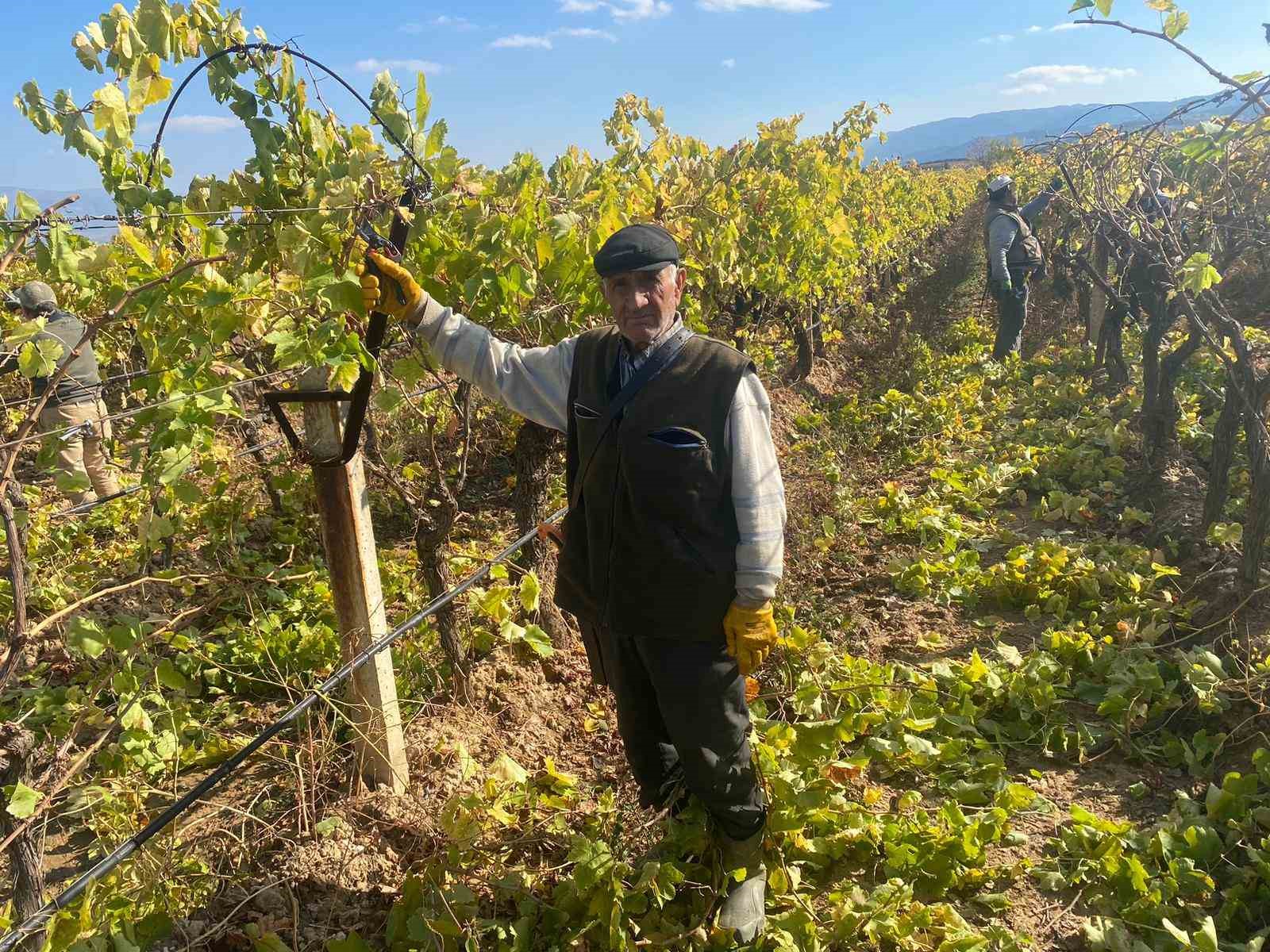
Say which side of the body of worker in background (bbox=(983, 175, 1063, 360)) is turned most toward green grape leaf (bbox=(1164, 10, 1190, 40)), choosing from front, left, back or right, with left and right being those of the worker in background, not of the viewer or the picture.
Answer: right

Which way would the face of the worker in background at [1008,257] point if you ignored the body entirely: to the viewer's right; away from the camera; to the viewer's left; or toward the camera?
to the viewer's right

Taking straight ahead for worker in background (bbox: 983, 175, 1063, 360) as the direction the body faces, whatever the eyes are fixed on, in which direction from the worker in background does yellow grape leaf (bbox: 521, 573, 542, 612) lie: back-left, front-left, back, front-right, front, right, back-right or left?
right

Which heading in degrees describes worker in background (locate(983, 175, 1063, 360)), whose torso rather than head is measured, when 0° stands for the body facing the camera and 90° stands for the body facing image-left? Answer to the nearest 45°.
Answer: approximately 270°

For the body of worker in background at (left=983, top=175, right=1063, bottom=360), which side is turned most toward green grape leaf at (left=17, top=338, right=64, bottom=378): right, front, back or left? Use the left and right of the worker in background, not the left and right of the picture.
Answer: right

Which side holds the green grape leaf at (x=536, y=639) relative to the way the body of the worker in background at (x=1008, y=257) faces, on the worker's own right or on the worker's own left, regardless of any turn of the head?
on the worker's own right

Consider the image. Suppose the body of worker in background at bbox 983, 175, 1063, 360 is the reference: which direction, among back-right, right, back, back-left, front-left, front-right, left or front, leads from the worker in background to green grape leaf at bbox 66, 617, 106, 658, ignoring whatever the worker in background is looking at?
right

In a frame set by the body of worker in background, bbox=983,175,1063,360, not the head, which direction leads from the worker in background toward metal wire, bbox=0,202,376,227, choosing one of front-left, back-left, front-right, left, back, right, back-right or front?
right
